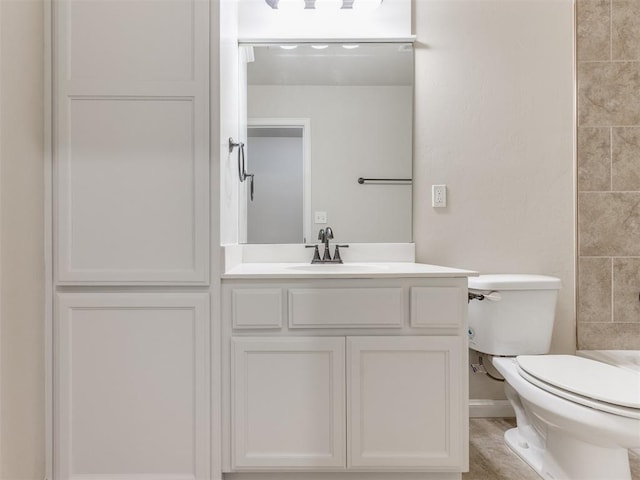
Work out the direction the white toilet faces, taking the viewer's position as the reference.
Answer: facing the viewer and to the right of the viewer

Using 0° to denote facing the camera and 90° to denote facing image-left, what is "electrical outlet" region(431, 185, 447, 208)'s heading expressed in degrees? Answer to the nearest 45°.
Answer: approximately 0°

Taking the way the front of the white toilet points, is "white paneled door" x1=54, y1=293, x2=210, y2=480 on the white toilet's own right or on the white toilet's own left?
on the white toilet's own right
